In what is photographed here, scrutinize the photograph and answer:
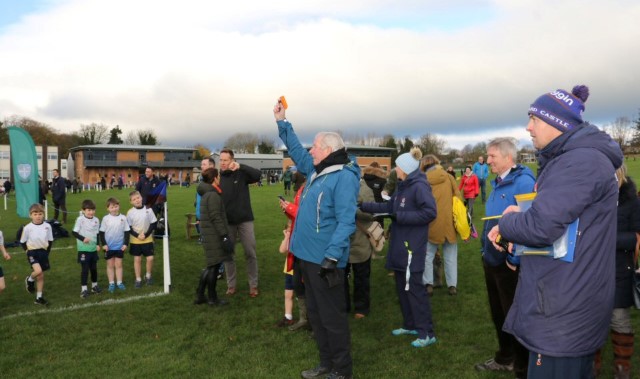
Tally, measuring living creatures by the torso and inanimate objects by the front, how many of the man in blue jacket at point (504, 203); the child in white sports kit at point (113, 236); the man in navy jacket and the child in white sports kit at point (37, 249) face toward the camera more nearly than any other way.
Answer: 2

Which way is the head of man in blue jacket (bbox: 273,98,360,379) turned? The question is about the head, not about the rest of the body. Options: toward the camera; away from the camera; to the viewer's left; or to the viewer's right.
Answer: to the viewer's left

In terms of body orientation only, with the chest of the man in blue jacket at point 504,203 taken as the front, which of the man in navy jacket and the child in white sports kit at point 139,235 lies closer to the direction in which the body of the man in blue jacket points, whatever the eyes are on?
the child in white sports kit

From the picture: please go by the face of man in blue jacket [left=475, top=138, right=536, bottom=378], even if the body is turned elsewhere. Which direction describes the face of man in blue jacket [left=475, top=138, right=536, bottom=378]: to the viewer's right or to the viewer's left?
to the viewer's left

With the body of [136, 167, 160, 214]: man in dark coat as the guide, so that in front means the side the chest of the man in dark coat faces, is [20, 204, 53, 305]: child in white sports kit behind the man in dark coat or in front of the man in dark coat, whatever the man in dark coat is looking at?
in front

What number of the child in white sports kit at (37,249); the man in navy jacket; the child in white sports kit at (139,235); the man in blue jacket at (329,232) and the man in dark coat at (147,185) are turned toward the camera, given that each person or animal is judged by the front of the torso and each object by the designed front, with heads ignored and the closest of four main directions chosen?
3

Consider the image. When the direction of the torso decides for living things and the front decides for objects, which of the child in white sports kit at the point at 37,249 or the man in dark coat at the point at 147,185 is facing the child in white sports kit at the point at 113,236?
the man in dark coat

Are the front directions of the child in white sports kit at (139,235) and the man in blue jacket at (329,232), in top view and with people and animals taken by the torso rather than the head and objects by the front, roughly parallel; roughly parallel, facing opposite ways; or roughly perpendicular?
roughly perpendicular

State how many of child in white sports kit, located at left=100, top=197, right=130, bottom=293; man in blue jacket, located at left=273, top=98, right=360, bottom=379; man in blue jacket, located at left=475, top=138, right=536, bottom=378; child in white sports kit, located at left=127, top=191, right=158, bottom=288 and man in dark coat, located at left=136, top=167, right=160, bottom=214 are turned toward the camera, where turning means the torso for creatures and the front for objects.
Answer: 3

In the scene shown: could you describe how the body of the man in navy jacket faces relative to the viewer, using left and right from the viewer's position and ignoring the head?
facing to the left of the viewer

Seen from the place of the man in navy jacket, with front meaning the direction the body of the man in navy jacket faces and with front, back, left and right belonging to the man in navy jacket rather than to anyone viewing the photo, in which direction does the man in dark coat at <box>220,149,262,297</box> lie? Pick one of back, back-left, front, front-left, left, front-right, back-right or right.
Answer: front-right

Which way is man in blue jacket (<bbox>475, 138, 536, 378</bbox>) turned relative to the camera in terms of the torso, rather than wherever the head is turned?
to the viewer's left
